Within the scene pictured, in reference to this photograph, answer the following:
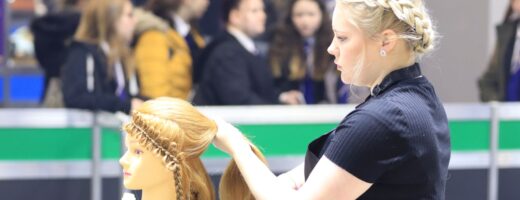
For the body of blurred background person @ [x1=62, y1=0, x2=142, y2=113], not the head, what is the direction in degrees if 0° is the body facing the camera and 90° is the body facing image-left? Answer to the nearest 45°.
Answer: approximately 315°

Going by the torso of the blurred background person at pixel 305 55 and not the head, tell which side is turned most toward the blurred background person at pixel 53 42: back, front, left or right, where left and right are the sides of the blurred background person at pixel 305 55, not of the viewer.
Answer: right

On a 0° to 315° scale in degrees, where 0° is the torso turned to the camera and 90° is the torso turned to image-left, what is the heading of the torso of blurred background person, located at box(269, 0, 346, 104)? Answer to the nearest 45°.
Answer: approximately 0°

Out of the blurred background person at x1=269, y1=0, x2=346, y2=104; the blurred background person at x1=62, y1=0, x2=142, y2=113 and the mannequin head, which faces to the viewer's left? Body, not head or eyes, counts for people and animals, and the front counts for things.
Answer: the mannequin head

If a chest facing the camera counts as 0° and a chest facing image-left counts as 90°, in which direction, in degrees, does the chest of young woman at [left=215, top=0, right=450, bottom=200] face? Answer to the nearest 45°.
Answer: approximately 90°

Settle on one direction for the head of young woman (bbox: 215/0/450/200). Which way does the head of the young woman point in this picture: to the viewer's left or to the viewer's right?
to the viewer's left

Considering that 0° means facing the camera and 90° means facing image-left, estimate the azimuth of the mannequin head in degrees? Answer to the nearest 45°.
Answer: approximately 90°
